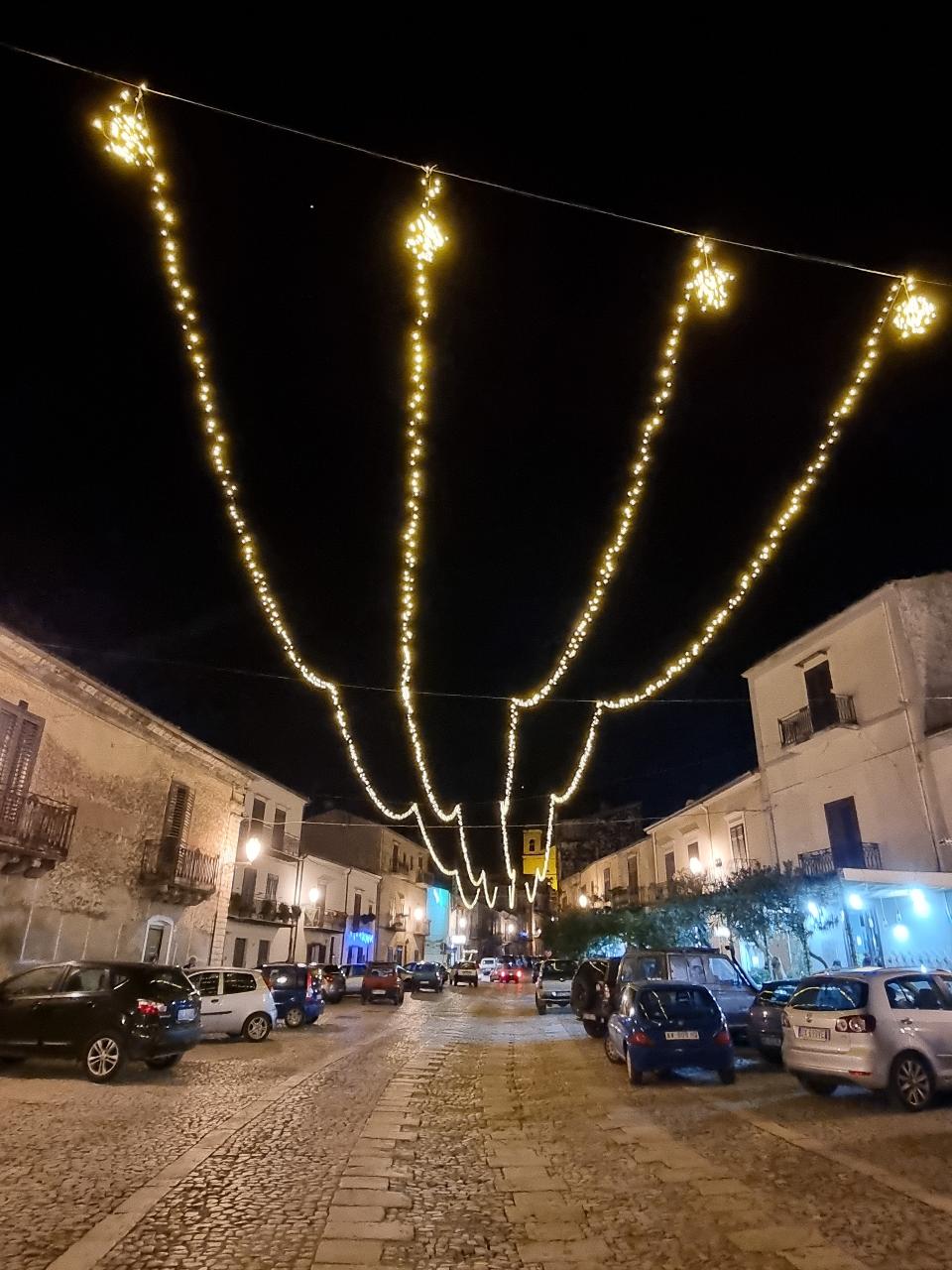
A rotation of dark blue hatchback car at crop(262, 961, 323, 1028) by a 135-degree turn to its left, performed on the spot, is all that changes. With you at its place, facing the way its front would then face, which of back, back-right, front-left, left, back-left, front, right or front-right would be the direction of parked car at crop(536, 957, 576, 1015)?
back-left

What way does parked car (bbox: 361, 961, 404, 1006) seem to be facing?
away from the camera

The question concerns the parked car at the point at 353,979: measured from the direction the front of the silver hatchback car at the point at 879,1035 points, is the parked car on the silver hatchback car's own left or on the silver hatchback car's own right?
on the silver hatchback car's own left

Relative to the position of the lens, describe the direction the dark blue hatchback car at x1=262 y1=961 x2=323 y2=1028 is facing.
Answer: facing away from the viewer and to the left of the viewer

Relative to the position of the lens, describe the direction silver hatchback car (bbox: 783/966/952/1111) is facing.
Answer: facing away from the viewer and to the right of the viewer

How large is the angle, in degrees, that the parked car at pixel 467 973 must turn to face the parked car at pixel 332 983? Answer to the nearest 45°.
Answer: approximately 180°

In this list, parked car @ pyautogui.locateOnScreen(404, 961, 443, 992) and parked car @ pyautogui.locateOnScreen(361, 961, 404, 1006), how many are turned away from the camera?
2

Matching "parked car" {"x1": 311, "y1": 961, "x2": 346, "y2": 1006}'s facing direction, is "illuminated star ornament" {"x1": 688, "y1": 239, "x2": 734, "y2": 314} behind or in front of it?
behind

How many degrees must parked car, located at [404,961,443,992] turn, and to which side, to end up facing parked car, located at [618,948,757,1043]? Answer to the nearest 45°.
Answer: approximately 180°

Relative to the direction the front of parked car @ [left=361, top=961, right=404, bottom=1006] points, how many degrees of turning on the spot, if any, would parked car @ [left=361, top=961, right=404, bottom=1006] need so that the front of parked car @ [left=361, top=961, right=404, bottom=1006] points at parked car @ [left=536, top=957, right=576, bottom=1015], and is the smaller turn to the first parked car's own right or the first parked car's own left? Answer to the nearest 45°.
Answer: approximately 135° to the first parked car's own right

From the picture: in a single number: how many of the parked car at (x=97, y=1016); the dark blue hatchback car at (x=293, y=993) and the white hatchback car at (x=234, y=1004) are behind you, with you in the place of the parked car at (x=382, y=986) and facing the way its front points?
3

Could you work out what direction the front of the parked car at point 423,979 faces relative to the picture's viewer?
facing away from the viewer

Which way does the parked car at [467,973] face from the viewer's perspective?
away from the camera
